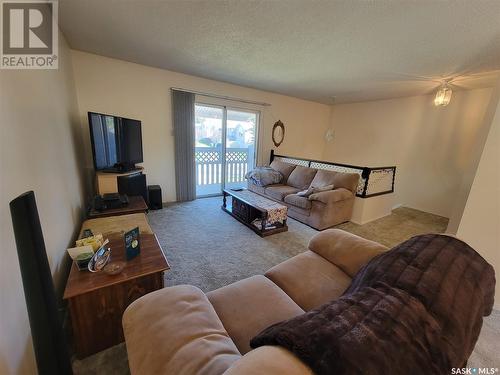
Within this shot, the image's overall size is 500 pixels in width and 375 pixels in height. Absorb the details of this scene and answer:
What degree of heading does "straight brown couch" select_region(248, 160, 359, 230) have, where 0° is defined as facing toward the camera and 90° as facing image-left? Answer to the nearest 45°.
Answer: approximately 45°

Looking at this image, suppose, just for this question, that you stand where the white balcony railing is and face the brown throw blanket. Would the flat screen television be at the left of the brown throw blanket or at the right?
right

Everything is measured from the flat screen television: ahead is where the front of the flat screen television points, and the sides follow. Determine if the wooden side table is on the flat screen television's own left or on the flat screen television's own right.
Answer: on the flat screen television's own right

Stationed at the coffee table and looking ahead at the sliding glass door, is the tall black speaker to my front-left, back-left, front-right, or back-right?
back-left

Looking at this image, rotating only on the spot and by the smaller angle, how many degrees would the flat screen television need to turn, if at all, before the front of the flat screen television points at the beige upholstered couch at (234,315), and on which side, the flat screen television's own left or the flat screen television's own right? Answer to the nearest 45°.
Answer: approximately 45° to the flat screen television's own right

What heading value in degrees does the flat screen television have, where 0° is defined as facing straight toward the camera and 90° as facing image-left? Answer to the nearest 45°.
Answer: approximately 315°

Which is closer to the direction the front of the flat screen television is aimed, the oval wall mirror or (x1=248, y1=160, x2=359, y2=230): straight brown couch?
the straight brown couch

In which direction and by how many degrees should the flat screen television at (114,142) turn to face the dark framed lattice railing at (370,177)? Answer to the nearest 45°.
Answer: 0° — it already faces it

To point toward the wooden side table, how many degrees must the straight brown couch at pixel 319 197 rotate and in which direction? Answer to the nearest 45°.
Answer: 0° — it already faces it

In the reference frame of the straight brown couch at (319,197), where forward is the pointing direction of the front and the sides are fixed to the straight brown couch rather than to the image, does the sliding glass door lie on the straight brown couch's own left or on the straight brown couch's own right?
on the straight brown couch's own right
